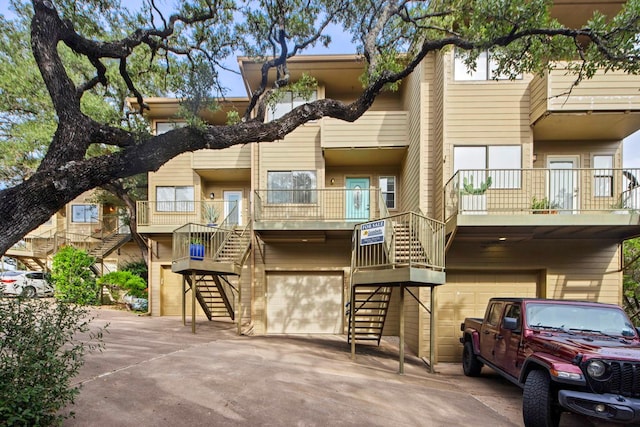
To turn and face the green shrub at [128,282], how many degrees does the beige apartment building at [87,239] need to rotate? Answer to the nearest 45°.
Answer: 0° — it already faces it

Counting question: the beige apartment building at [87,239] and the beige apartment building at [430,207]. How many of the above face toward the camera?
2

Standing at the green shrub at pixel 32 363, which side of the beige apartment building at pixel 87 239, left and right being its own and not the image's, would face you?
front

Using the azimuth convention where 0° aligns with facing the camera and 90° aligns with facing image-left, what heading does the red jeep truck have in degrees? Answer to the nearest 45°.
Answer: approximately 315°

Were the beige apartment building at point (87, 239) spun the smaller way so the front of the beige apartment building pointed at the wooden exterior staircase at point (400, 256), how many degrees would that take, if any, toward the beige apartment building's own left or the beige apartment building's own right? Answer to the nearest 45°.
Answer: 0° — it already faces it

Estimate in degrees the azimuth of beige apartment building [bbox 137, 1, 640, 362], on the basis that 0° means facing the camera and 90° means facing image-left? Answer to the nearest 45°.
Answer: approximately 0°

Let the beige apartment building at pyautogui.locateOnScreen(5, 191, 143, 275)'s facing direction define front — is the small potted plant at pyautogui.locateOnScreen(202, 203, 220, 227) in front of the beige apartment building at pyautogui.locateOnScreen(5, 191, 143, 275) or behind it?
in front

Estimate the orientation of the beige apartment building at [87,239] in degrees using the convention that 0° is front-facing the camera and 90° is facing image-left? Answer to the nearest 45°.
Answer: approximately 0°

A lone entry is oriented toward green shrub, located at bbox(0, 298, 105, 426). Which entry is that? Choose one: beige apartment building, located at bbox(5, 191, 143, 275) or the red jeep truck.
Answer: the beige apartment building
